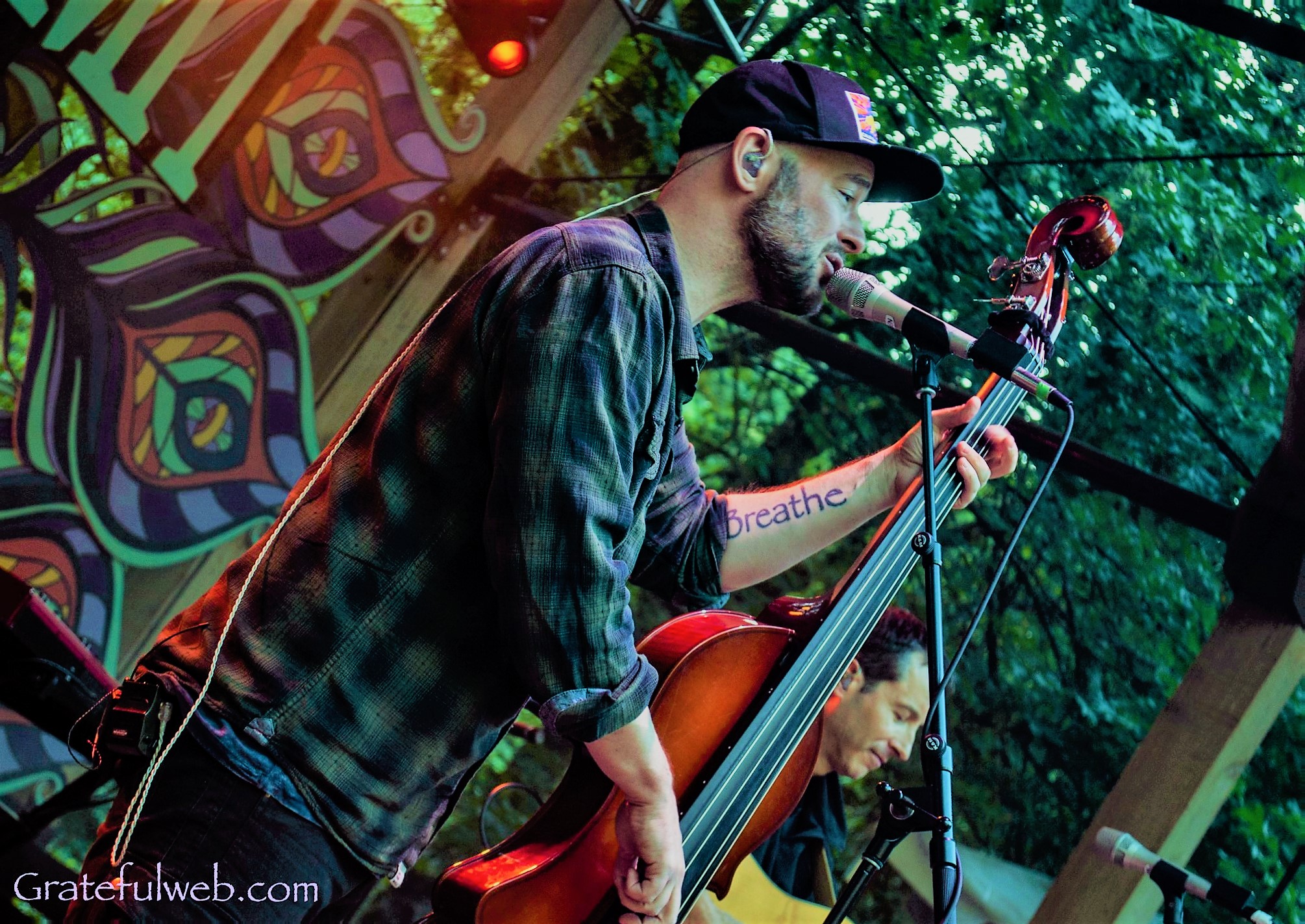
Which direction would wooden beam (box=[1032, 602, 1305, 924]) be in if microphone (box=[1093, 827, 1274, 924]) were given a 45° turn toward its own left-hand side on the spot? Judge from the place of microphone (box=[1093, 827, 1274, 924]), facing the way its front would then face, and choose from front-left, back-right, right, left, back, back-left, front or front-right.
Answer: back-right

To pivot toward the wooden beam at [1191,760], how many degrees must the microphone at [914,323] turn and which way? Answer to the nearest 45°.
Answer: approximately 135° to its right

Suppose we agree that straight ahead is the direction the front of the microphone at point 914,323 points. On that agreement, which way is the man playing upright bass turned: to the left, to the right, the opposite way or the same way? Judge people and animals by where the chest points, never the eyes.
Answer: the opposite way

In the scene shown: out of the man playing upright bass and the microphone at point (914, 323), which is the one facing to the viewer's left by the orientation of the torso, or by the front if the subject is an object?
the microphone

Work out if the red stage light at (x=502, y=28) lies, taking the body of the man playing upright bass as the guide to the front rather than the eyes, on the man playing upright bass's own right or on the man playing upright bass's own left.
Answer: on the man playing upright bass's own left

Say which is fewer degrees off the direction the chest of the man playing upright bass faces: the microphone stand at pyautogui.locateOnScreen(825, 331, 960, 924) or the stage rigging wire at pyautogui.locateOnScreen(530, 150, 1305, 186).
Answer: the microphone stand

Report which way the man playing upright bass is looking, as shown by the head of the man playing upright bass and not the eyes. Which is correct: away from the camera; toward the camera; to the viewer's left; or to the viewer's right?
to the viewer's right

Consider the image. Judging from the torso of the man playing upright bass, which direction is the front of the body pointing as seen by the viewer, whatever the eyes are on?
to the viewer's right

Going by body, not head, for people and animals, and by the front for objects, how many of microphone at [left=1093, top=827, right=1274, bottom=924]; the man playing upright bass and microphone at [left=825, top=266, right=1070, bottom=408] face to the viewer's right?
1

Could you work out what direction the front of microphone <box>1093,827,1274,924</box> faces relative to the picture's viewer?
facing to the left of the viewer
